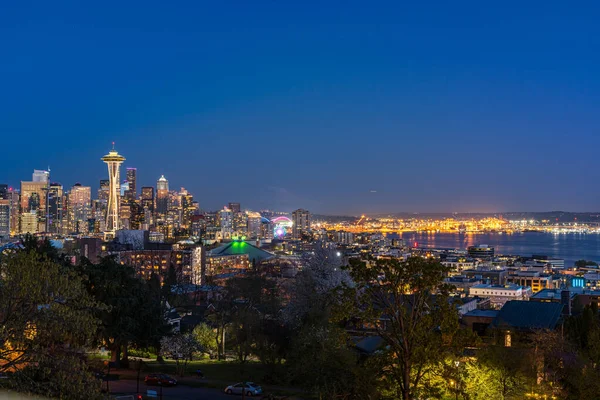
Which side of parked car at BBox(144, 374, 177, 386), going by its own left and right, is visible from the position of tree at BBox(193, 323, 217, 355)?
left

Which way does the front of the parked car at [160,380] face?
to the viewer's right

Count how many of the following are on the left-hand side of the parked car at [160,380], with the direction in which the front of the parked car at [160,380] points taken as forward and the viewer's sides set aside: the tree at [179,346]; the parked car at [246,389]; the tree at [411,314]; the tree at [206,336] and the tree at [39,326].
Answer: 2

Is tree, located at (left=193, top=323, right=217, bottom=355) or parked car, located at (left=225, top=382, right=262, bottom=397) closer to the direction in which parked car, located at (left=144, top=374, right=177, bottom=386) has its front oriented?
the parked car

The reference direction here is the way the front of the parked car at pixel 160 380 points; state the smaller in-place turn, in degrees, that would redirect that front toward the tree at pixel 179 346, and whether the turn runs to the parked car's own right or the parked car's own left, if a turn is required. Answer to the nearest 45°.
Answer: approximately 90° to the parked car's own left

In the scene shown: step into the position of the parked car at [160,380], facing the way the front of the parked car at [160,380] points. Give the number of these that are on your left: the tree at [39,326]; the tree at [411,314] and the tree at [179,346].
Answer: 1

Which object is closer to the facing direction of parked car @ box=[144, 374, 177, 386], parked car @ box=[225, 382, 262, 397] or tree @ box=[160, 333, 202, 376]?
the parked car
